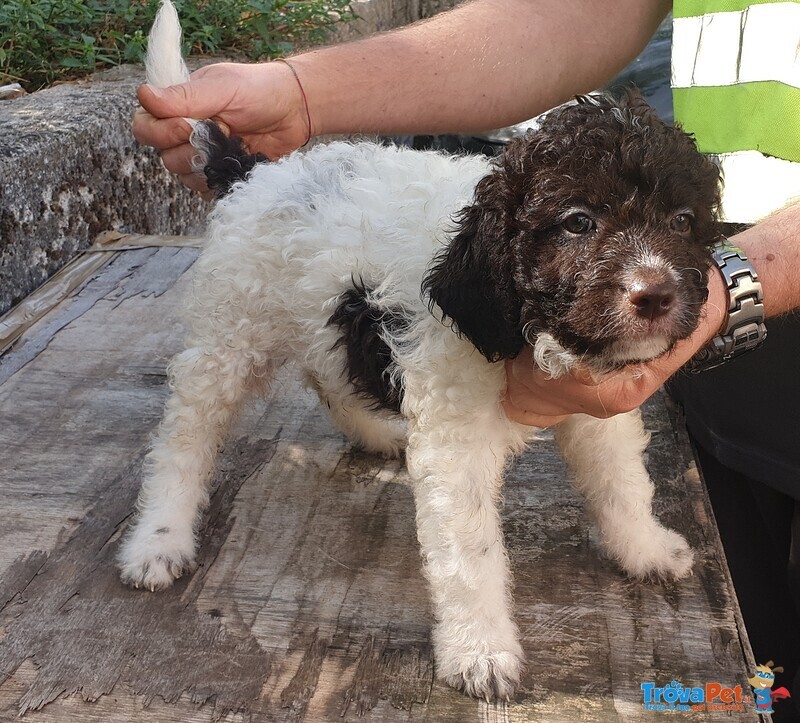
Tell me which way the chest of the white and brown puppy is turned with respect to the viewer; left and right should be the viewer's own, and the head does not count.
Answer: facing the viewer and to the right of the viewer
